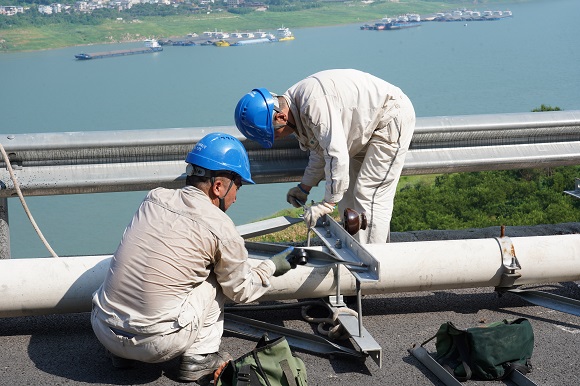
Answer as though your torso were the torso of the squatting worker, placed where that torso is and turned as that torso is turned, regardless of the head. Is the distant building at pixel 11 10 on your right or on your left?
on your left

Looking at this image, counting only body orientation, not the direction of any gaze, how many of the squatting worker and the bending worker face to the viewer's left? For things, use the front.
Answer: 1

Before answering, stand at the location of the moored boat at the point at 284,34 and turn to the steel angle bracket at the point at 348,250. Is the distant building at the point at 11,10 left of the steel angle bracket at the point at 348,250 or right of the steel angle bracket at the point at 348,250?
right

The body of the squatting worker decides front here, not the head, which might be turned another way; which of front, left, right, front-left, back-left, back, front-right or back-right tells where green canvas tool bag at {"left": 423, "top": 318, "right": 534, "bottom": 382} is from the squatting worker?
front-right

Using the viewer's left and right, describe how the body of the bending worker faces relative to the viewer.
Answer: facing to the left of the viewer

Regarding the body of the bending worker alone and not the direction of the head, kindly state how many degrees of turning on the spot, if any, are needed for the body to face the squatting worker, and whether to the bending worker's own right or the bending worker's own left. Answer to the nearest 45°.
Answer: approximately 45° to the bending worker's own left

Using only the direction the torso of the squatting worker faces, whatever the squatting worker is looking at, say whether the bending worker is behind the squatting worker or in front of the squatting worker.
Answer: in front

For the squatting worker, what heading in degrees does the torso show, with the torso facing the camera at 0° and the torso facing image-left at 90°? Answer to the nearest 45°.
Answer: approximately 225°

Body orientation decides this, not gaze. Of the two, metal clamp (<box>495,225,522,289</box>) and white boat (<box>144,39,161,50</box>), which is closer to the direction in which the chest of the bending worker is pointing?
the white boat

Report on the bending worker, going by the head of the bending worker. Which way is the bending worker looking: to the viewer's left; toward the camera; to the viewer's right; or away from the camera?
to the viewer's left
